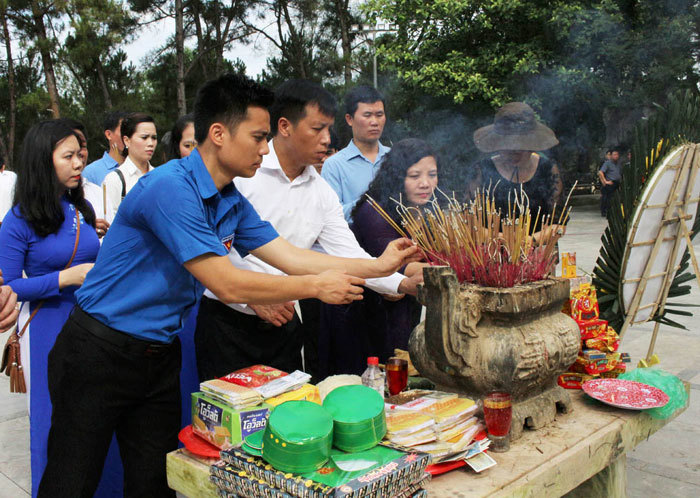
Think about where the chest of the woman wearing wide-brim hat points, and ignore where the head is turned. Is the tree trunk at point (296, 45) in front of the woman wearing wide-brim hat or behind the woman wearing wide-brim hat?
behind

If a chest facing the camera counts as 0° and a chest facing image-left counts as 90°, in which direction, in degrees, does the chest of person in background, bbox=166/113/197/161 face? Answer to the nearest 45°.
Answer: approximately 315°

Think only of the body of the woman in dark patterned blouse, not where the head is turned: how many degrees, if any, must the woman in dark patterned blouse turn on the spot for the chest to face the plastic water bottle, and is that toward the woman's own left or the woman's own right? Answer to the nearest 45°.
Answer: approximately 45° to the woman's own right

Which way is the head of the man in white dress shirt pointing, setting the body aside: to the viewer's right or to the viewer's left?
to the viewer's right

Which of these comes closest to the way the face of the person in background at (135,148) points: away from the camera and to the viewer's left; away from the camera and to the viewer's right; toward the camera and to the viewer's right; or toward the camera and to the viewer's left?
toward the camera and to the viewer's right

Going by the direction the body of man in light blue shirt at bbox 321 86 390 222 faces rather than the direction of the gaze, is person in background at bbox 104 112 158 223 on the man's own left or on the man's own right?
on the man's own right

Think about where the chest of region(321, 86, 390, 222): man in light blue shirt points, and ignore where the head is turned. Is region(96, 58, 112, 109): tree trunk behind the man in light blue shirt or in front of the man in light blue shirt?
behind

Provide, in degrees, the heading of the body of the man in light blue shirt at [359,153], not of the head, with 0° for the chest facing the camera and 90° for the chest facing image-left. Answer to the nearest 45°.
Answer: approximately 315°

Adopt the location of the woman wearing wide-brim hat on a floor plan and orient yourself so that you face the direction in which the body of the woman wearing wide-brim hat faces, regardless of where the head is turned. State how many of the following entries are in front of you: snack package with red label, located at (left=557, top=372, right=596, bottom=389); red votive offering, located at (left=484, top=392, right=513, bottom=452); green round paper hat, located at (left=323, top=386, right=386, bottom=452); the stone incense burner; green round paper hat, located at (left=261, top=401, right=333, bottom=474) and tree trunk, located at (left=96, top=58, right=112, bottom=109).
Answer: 5

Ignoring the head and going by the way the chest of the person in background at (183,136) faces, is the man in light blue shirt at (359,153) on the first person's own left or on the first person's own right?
on the first person's own left

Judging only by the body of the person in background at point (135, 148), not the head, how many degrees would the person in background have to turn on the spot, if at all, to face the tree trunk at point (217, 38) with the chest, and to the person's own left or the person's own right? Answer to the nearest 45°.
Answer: approximately 135° to the person's own left
